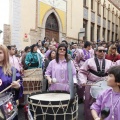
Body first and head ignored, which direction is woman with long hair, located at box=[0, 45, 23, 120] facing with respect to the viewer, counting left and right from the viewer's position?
facing the viewer and to the left of the viewer

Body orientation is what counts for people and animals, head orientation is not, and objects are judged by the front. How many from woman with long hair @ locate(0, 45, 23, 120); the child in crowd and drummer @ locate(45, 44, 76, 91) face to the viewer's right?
0

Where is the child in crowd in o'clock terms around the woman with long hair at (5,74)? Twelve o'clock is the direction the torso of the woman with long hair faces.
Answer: The child in crowd is roughly at 9 o'clock from the woman with long hair.

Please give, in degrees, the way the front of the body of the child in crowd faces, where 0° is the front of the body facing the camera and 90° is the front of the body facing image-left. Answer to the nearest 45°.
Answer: approximately 45°

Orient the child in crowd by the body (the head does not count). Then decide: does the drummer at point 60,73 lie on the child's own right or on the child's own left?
on the child's own right

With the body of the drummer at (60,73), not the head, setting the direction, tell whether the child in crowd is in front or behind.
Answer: in front

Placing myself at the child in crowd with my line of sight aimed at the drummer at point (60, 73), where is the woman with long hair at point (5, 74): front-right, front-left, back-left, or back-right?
front-left

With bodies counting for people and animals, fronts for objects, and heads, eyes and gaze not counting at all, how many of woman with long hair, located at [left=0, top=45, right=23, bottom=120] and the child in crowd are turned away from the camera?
0

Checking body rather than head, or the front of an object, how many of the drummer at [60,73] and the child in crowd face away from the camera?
0

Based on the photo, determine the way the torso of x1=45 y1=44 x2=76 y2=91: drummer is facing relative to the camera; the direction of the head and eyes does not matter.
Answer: toward the camera
